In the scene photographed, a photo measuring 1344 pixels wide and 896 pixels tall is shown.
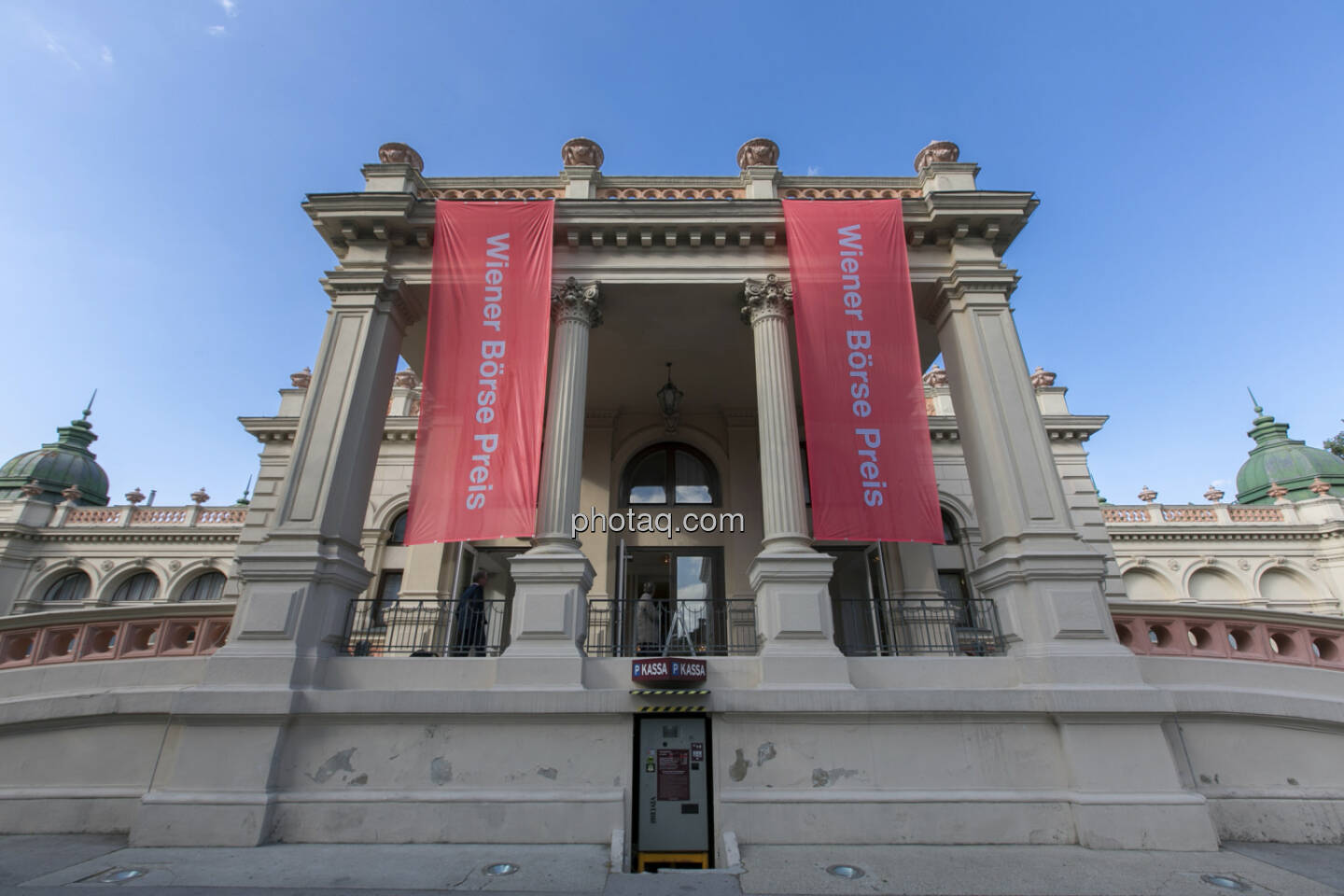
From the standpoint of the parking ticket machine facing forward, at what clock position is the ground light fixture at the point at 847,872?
The ground light fixture is roughly at 10 o'clock from the parking ticket machine.

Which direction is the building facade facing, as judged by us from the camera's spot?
facing the viewer

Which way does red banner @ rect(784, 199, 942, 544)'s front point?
toward the camera

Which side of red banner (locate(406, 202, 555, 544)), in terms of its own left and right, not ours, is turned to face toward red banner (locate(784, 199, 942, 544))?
left

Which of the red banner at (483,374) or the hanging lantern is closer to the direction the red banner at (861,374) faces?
the red banner

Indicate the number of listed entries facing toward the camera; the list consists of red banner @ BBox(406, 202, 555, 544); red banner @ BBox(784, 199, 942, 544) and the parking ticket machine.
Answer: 3

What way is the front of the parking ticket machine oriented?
toward the camera

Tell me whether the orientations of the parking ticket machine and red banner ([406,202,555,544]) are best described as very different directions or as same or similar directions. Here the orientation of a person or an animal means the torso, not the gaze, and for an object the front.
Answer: same or similar directions

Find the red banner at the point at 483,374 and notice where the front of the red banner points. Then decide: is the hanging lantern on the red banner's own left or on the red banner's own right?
on the red banner's own left

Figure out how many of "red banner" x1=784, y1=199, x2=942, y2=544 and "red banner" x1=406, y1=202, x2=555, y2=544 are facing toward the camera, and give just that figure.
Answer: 2
